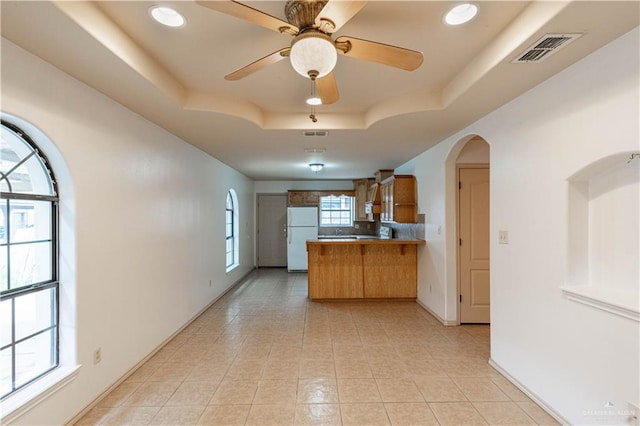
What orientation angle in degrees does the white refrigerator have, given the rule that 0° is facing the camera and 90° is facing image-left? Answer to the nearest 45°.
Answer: approximately 0°

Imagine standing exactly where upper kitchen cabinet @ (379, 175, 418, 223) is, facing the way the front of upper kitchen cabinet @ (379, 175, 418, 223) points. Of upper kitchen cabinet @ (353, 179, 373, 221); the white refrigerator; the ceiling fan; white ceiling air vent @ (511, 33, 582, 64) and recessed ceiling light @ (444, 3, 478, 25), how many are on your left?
3

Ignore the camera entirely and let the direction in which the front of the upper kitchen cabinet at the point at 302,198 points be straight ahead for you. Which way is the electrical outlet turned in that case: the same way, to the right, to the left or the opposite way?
to the left

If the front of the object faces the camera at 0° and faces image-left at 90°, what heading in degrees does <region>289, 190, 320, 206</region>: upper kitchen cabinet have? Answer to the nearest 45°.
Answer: approximately 0°

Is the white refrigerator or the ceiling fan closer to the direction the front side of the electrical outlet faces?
the ceiling fan

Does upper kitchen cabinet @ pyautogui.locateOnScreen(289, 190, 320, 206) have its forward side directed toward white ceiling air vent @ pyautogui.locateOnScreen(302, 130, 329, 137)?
yes

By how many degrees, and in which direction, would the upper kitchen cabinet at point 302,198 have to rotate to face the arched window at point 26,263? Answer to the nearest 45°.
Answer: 0° — it already faces it

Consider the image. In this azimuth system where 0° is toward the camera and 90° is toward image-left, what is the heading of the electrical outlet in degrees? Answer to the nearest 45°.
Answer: approximately 315°

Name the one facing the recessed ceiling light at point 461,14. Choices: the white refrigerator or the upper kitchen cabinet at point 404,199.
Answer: the white refrigerator
